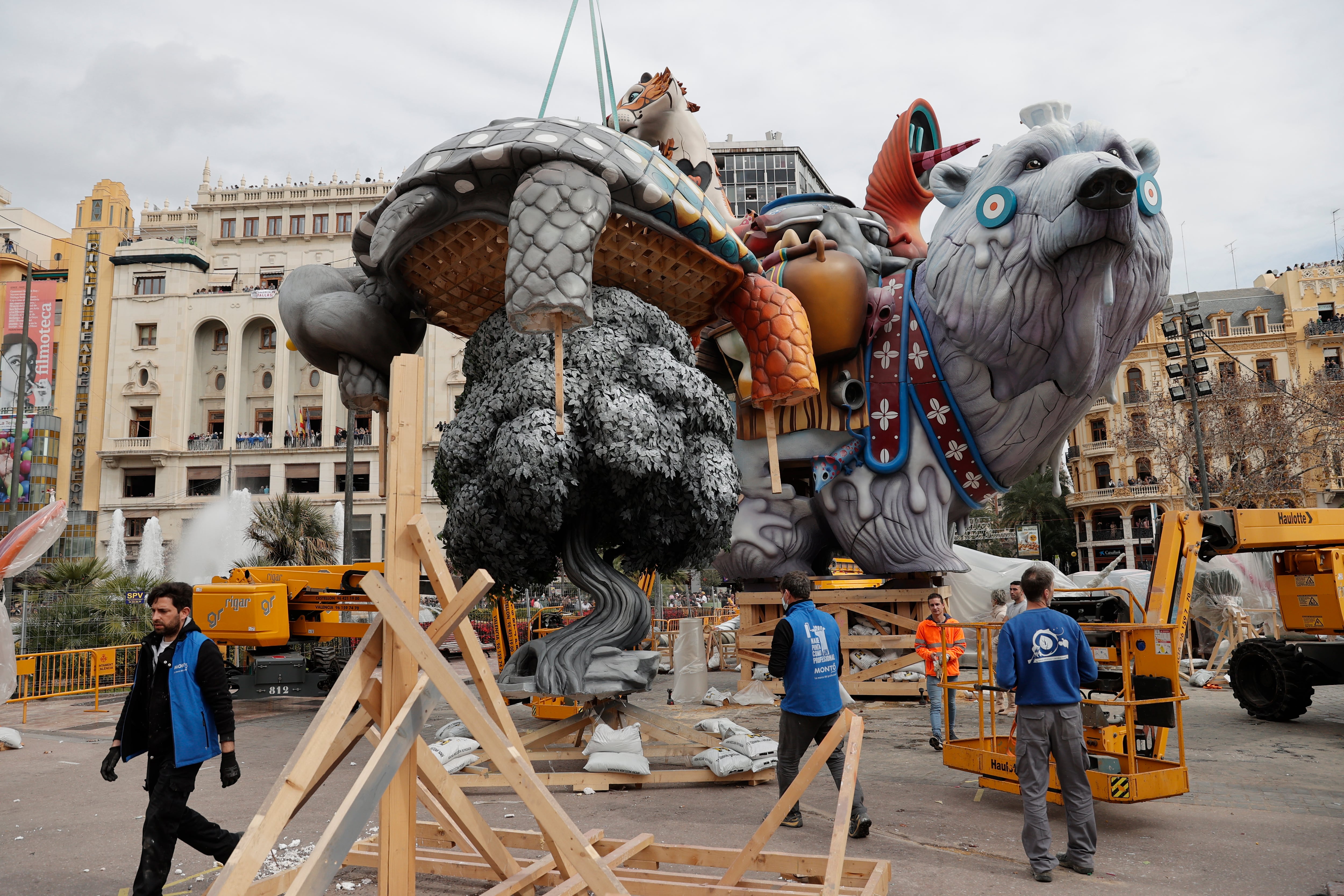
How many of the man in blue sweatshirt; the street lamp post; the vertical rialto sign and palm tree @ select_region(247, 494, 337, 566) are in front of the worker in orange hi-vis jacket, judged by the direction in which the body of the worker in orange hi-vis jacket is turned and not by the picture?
1

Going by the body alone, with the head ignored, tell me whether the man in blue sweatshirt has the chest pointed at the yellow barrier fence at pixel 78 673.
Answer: no

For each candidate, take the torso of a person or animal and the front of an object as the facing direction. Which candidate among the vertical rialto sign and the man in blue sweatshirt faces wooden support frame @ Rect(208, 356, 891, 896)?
the vertical rialto sign

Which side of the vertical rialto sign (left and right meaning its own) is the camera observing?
front

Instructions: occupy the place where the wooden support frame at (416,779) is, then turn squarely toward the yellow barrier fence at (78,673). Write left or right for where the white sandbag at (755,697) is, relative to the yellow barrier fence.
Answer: right

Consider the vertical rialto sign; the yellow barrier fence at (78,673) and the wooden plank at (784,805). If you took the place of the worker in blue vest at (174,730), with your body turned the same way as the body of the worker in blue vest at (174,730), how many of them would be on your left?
1

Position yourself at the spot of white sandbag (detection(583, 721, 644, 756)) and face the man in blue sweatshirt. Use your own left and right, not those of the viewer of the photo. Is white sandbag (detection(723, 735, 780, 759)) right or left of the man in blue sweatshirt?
left

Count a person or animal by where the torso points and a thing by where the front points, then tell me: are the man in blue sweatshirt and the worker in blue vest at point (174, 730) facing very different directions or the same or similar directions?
very different directions

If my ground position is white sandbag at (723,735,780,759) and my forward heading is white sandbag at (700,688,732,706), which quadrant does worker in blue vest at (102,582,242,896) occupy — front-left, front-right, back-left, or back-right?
back-left

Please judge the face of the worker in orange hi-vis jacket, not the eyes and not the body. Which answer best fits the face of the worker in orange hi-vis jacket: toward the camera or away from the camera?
toward the camera

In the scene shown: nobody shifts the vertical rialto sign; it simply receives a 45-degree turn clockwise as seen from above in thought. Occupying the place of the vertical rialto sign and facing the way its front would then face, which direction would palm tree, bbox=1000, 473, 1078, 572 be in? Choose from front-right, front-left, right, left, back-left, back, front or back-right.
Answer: left

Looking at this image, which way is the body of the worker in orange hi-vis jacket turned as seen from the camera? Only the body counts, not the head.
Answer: toward the camera

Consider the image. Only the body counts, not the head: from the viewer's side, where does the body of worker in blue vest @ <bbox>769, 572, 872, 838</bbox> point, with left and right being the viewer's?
facing away from the viewer and to the left of the viewer

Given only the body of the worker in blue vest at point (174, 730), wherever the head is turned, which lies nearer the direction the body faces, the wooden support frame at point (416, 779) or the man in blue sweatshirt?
the wooden support frame

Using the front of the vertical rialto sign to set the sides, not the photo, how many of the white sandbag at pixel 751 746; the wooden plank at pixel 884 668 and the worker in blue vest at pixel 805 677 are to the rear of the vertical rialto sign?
0

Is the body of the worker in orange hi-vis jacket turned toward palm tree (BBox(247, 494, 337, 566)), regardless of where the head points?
no

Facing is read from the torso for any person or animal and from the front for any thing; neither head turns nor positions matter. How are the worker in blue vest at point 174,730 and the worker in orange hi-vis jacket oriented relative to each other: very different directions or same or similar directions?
same or similar directions

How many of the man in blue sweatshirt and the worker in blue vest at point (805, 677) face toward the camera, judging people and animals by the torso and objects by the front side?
0

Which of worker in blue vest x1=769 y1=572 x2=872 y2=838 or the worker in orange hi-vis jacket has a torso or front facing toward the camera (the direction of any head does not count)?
the worker in orange hi-vis jacket

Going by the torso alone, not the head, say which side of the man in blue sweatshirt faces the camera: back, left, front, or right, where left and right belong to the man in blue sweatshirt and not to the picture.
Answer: back
